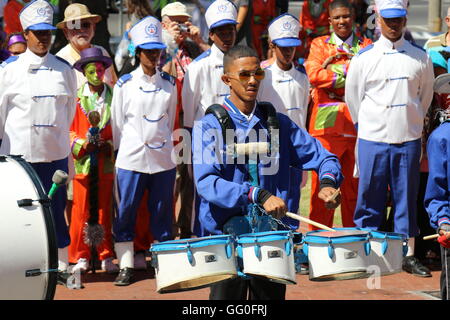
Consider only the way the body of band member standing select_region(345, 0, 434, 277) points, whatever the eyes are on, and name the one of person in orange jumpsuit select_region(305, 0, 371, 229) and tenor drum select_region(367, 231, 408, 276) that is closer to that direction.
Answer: the tenor drum

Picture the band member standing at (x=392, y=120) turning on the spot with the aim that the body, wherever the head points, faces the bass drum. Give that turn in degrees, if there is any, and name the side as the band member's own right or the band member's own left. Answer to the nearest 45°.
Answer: approximately 45° to the band member's own right

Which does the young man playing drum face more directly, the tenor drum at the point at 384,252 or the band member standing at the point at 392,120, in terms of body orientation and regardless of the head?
the tenor drum

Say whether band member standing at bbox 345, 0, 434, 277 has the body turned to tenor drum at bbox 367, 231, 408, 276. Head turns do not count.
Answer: yes

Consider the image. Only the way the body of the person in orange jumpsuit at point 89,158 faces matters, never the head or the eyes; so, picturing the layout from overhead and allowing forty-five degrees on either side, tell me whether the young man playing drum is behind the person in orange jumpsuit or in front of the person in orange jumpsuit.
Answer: in front

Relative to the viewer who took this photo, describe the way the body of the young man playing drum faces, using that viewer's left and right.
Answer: facing the viewer and to the right of the viewer

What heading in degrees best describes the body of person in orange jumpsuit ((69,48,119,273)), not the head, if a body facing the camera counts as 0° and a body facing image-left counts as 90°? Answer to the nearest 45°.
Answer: approximately 0°

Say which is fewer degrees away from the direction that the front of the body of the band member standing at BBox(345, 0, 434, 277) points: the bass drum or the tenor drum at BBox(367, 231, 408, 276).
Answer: the tenor drum

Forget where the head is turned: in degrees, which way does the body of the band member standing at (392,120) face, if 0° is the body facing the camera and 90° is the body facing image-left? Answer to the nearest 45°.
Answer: approximately 0°

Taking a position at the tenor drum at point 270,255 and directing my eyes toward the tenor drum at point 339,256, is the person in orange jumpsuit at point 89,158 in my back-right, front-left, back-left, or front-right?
back-left

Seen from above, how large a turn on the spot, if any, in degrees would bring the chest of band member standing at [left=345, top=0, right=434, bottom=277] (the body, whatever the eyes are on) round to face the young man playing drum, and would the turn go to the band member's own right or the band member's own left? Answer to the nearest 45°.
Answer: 0° — they already face them

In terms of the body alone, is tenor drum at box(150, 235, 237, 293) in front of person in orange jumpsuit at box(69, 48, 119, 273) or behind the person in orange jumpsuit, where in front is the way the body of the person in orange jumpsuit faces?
in front
